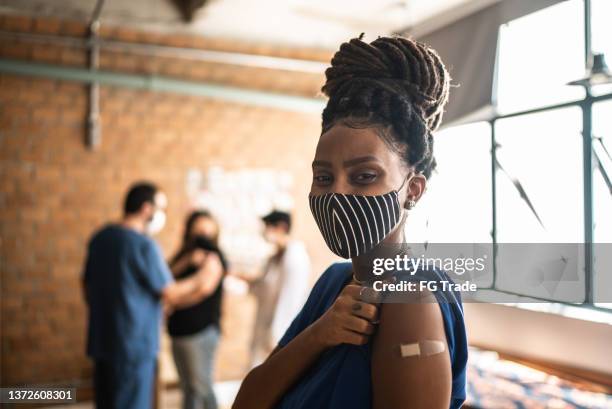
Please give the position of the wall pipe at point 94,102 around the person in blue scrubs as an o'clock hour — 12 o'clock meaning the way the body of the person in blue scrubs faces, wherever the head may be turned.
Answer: The wall pipe is roughly at 10 o'clock from the person in blue scrubs.

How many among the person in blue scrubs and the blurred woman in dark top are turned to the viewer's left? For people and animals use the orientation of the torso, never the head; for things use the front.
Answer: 0

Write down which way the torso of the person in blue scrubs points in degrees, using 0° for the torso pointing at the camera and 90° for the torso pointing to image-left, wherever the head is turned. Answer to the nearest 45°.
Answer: approximately 225°

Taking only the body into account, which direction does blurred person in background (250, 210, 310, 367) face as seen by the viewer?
to the viewer's left

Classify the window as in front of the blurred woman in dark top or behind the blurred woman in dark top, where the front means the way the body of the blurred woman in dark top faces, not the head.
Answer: in front

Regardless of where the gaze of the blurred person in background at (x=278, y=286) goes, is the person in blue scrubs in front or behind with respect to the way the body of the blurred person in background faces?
in front

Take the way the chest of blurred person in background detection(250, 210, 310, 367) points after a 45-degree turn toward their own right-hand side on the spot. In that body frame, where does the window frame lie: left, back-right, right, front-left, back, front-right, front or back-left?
back-left
